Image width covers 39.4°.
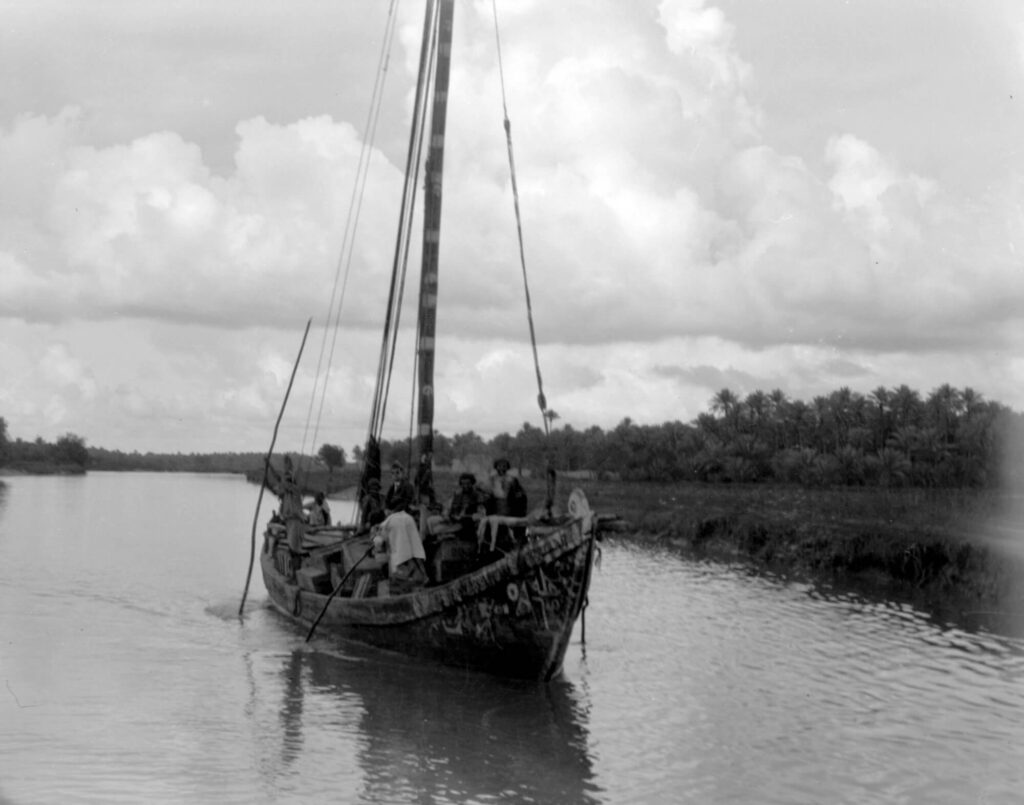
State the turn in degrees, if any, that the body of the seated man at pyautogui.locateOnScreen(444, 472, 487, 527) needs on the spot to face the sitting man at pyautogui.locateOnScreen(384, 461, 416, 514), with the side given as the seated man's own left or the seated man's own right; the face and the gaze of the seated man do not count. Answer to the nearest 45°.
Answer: approximately 135° to the seated man's own right

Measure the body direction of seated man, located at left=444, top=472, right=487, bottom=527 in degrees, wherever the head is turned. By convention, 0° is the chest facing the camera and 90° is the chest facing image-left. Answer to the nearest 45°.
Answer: approximately 0°

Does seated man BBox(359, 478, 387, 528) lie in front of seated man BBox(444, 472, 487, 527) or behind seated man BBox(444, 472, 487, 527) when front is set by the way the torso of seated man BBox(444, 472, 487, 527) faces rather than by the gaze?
behind

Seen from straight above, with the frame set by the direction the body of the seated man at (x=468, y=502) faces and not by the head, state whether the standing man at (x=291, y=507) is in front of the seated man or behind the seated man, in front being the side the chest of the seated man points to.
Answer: behind

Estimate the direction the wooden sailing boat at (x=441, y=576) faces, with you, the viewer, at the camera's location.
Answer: facing the viewer and to the right of the viewer

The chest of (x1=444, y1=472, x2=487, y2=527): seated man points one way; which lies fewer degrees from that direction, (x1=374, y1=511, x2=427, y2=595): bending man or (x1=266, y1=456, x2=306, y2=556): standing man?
the bending man

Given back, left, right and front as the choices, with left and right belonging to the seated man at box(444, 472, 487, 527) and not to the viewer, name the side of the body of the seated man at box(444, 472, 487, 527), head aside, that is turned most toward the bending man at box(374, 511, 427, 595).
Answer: front

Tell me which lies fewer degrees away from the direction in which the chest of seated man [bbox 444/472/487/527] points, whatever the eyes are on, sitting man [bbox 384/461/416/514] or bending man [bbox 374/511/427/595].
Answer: the bending man
